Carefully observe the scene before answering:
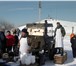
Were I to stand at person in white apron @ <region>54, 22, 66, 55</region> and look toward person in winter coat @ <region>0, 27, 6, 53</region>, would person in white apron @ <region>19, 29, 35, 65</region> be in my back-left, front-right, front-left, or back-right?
front-left

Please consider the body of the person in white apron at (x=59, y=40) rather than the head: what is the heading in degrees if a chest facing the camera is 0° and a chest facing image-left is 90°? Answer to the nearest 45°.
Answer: approximately 45°

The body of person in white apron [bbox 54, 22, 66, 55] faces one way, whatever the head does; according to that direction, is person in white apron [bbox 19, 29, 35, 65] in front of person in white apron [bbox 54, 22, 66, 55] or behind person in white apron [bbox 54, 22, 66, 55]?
in front

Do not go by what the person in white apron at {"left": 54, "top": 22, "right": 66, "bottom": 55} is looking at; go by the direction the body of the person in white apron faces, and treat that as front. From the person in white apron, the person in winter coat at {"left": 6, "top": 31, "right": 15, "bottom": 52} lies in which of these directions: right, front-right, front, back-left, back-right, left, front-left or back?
front-right
